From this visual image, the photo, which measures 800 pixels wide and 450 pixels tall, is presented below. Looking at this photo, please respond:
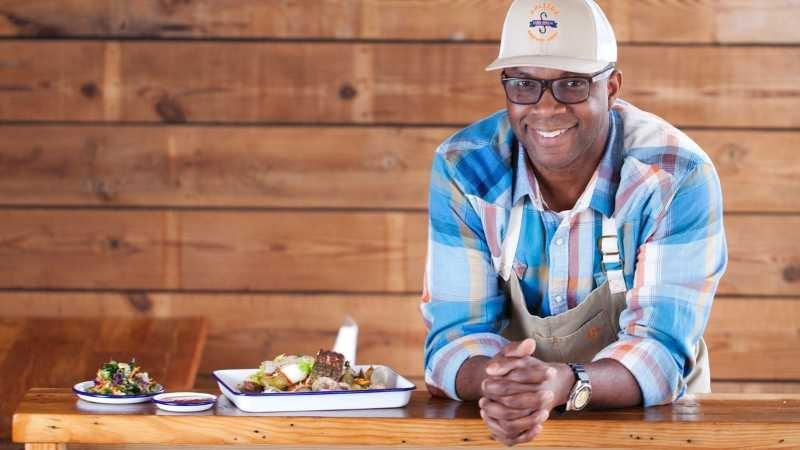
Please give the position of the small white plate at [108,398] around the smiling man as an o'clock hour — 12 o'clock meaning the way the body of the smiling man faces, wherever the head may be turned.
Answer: The small white plate is roughly at 2 o'clock from the smiling man.

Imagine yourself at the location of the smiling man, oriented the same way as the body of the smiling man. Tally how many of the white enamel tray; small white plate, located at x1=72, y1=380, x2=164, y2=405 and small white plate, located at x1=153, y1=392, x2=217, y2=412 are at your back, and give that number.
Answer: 0

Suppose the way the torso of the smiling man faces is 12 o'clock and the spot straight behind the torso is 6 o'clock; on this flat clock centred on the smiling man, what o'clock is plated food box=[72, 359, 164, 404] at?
The plated food is roughly at 2 o'clock from the smiling man.

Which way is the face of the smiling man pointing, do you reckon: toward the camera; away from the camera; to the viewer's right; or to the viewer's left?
toward the camera

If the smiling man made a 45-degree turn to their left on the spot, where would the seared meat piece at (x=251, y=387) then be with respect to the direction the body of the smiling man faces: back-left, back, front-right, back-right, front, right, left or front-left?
right

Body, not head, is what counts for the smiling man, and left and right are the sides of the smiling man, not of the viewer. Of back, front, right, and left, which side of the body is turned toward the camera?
front

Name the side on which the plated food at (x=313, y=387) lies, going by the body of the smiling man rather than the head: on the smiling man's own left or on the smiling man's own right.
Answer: on the smiling man's own right

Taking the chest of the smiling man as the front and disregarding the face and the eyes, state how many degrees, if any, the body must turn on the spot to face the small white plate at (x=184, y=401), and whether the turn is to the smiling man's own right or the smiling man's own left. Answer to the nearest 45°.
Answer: approximately 45° to the smiling man's own right

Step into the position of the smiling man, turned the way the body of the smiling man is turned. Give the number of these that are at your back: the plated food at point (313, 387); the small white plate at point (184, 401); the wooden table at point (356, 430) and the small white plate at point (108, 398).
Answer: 0

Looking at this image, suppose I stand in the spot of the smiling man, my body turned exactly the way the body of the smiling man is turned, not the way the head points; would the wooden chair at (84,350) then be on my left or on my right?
on my right
